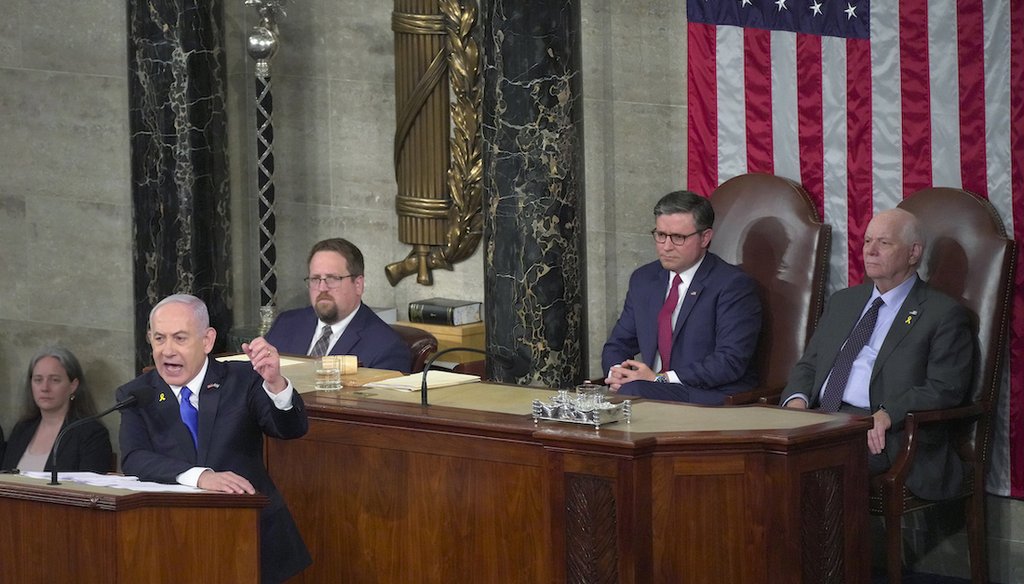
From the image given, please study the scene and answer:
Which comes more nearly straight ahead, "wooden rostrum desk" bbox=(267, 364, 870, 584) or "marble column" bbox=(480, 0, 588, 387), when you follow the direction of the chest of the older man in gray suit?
the wooden rostrum desk

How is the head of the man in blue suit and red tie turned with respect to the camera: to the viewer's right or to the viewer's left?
to the viewer's left

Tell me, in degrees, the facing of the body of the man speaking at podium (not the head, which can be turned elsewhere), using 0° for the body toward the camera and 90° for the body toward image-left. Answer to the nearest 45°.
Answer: approximately 45°

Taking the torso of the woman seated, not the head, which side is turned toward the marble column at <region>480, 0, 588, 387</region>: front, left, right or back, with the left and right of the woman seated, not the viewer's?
left

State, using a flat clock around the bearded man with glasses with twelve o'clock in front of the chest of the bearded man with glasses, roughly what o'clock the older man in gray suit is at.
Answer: The older man in gray suit is roughly at 8 o'clock from the bearded man with glasses.

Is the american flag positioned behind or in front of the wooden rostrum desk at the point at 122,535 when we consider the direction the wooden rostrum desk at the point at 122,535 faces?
behind
